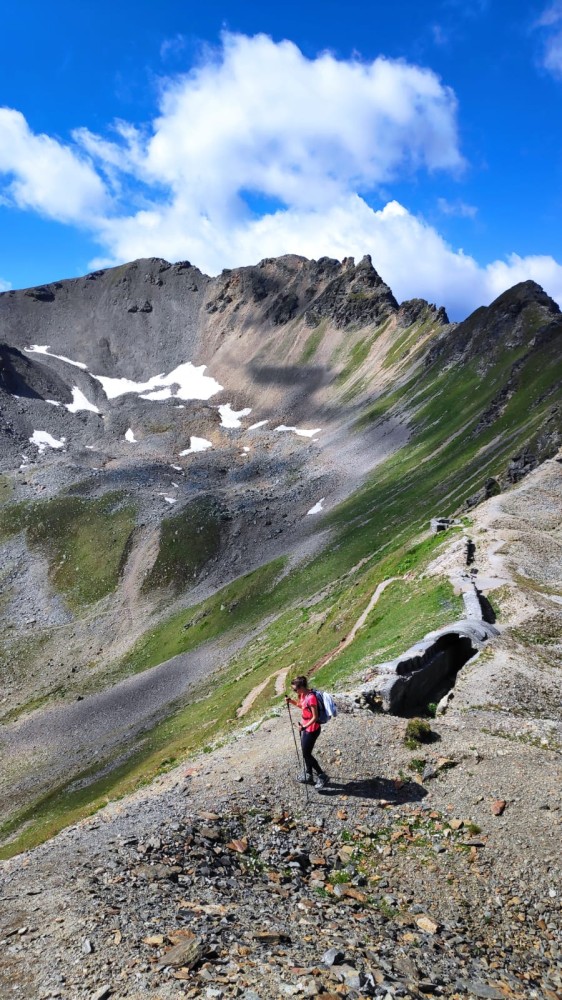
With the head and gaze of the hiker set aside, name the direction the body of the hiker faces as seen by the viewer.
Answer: to the viewer's left
